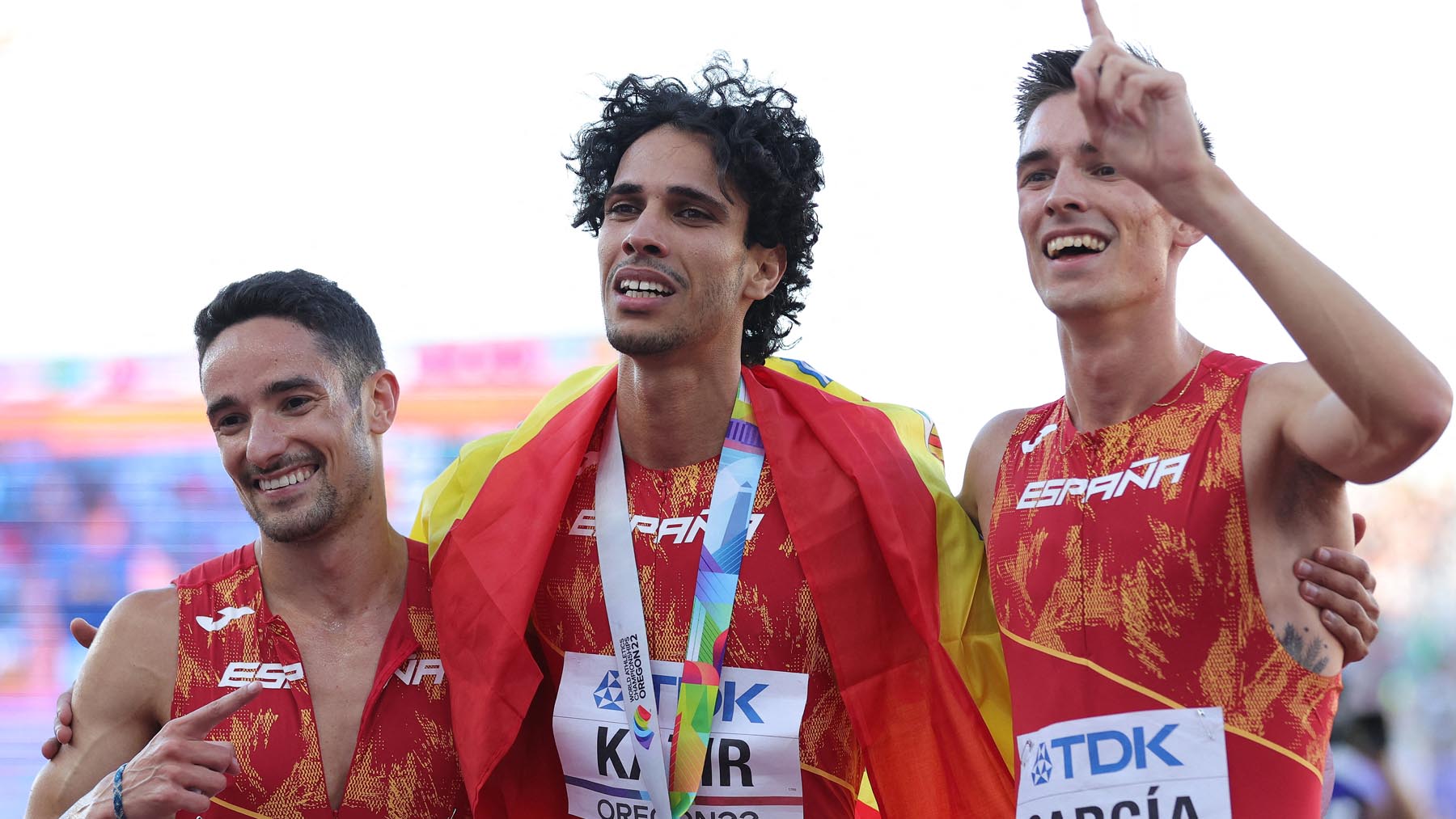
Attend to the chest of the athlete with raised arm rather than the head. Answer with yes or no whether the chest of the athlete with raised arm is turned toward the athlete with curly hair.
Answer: no

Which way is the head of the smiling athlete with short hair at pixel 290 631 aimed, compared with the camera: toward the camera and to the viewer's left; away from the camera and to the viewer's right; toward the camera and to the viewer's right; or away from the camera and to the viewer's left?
toward the camera and to the viewer's left

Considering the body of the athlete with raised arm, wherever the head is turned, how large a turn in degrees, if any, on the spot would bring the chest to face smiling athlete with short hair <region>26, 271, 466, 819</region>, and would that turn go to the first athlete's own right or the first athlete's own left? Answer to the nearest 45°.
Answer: approximately 45° to the first athlete's own right

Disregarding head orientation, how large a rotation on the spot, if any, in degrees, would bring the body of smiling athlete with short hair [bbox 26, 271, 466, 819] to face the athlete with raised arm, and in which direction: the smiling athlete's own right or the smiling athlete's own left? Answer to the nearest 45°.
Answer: approximately 45° to the smiling athlete's own left

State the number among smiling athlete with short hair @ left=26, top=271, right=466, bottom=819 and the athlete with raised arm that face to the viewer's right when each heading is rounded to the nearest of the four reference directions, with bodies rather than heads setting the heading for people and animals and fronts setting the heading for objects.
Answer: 0

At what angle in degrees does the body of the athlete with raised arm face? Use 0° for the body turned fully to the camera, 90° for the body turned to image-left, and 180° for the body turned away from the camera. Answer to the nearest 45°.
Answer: approximately 45°

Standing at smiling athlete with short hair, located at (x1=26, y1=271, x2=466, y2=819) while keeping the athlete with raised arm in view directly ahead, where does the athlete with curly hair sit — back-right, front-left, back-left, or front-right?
front-left

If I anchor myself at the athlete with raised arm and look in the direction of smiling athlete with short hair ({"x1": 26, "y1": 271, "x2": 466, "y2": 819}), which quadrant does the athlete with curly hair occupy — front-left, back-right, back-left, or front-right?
front-right

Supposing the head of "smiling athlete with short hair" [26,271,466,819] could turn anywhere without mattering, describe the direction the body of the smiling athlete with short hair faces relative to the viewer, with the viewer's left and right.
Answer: facing the viewer

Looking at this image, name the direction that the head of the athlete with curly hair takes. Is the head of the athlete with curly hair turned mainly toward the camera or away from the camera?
toward the camera

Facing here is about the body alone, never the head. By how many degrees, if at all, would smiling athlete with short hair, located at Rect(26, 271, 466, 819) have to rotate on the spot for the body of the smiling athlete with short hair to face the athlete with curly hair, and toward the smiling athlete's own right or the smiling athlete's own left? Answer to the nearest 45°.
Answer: approximately 90° to the smiling athlete's own left

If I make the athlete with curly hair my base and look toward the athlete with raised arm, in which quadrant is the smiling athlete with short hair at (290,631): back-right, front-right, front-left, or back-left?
back-right
